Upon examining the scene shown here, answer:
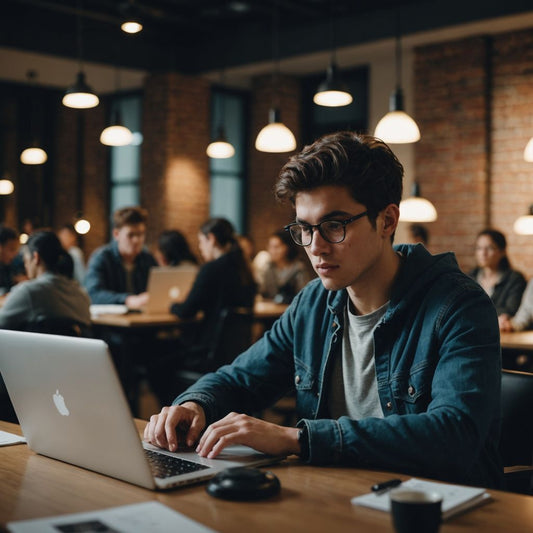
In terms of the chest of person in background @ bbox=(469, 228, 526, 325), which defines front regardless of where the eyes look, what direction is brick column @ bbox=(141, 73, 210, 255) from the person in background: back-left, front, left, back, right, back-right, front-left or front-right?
right

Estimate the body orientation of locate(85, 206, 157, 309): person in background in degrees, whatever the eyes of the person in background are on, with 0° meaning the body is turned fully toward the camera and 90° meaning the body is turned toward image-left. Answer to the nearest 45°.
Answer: approximately 315°

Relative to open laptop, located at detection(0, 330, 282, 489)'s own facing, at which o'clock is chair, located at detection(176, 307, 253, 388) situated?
The chair is roughly at 11 o'clock from the open laptop.

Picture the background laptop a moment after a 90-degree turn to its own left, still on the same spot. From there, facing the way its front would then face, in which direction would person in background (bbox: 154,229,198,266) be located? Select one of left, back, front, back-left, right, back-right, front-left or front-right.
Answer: right

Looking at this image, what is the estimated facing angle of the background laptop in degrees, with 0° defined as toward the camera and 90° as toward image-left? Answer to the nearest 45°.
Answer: approximately 180°

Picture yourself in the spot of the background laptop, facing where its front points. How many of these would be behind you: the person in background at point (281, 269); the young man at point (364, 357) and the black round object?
2

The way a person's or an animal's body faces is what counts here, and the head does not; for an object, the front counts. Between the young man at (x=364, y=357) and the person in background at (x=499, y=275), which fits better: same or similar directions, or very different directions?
same or similar directions

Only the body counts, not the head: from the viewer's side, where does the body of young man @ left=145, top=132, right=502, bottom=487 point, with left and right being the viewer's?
facing the viewer and to the left of the viewer

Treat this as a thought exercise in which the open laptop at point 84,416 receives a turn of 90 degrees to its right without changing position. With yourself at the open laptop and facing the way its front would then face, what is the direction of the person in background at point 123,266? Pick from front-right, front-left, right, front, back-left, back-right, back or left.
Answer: back-left

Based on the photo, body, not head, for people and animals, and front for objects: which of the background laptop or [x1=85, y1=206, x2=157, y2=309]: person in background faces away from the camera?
the background laptop

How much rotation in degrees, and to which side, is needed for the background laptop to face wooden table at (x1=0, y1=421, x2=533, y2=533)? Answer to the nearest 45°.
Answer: approximately 180°

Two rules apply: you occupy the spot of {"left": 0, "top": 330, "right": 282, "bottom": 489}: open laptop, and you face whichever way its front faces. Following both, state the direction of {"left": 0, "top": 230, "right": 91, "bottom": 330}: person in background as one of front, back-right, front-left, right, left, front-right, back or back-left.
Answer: front-left

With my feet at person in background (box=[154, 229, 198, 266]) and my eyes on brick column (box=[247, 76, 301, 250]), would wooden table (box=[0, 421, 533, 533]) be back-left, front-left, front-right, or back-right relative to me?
back-right

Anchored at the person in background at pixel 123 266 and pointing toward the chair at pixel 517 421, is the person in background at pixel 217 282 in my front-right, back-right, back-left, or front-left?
front-left
